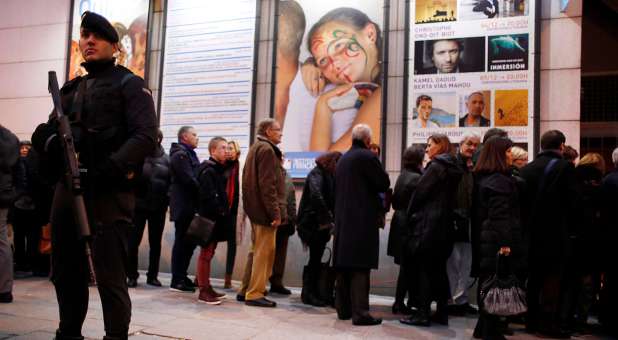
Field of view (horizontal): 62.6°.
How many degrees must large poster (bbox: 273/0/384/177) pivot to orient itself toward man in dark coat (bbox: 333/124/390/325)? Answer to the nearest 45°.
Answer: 0° — it already faces them

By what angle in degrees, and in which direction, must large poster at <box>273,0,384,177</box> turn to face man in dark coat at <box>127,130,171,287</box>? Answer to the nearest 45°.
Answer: approximately 90° to its right

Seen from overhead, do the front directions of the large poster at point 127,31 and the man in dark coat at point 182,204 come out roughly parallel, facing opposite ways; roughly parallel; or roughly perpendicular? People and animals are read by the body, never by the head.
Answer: roughly perpendicular

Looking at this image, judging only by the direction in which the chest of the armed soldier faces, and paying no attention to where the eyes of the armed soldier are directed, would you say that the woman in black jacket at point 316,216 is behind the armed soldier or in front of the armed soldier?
behind

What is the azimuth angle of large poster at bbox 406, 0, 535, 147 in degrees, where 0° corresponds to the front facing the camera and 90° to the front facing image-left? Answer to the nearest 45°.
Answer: approximately 0°

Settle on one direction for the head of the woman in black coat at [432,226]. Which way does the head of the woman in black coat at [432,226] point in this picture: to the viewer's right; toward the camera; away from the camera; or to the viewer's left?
to the viewer's left

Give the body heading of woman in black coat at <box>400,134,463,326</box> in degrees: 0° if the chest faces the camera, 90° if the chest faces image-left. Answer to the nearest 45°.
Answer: approximately 90°
